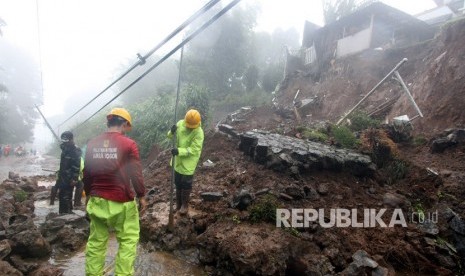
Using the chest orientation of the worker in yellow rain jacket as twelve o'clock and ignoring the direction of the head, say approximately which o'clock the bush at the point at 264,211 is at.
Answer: The bush is roughly at 8 o'clock from the worker in yellow rain jacket.

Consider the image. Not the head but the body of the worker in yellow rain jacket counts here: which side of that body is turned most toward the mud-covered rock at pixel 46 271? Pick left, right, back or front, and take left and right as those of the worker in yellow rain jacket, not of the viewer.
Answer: front

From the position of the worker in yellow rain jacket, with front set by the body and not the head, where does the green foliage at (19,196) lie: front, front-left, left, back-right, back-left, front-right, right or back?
right

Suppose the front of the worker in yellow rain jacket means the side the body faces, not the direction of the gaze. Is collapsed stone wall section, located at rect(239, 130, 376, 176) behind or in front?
behind

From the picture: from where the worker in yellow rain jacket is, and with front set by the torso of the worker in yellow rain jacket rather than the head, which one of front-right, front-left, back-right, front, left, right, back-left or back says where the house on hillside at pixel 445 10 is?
back

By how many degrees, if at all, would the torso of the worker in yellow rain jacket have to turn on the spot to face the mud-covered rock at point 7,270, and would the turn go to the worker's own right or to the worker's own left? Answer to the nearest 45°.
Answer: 0° — they already face it

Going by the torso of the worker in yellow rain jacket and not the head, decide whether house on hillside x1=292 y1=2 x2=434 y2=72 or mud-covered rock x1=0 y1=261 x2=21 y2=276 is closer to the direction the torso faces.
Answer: the mud-covered rock

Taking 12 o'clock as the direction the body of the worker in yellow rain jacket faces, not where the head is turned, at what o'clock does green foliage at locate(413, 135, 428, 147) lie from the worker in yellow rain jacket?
The green foliage is roughly at 7 o'clock from the worker in yellow rain jacket.

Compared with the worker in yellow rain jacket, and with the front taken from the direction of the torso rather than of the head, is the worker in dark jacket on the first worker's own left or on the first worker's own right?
on the first worker's own right

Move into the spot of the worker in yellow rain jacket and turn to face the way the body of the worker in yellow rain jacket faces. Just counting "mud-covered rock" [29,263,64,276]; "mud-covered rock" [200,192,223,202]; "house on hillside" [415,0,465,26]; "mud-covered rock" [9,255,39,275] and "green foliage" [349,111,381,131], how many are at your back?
3

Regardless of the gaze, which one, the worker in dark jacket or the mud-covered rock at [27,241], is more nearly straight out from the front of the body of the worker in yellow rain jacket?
the mud-covered rock

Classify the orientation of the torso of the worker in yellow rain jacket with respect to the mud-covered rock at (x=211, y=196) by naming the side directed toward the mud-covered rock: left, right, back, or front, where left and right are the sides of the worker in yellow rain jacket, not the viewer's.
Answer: back

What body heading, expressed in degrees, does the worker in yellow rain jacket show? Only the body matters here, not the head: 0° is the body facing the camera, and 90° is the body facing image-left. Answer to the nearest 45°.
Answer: approximately 45°

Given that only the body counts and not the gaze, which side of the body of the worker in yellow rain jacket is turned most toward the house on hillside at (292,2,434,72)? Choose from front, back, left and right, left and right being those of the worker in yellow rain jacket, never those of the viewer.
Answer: back

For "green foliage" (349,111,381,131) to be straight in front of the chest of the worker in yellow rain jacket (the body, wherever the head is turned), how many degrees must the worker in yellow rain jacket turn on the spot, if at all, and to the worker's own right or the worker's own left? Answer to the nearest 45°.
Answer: approximately 180°
